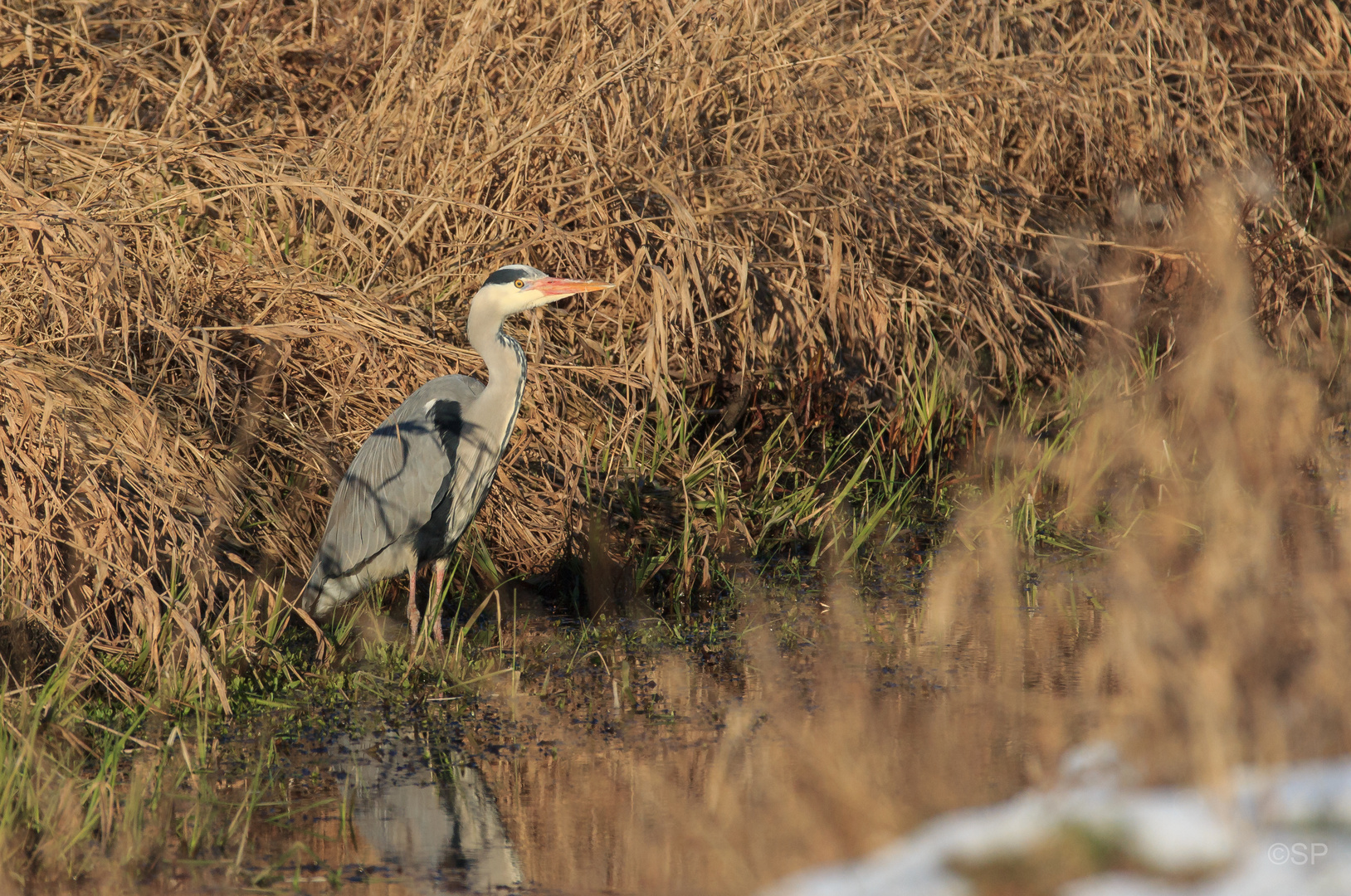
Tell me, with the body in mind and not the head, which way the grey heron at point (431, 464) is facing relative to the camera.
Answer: to the viewer's right
